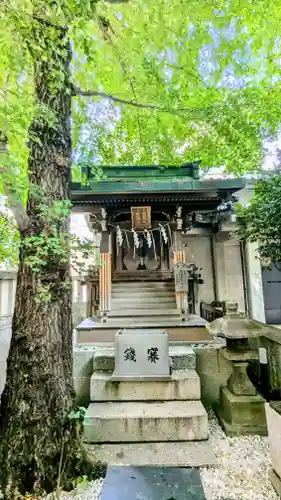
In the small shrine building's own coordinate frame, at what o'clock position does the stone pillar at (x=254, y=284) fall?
The stone pillar is roughly at 8 o'clock from the small shrine building.

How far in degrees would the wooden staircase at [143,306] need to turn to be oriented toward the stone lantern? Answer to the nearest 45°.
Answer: approximately 45° to its left

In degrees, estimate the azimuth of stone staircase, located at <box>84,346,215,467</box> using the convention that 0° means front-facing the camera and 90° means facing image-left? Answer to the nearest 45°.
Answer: approximately 0°

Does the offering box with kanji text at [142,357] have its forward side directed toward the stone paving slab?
yes

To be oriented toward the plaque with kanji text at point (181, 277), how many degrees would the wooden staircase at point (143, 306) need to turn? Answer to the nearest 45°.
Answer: approximately 90° to its left

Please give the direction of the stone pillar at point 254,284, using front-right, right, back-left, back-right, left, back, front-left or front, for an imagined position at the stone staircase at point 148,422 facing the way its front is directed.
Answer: back-left

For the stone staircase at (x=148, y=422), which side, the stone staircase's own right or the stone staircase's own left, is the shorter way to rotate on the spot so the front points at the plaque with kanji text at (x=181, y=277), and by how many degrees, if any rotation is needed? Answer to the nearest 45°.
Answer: approximately 180°

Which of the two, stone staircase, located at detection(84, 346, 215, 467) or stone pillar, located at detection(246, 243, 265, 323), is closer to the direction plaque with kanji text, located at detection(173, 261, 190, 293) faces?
the stone staircase

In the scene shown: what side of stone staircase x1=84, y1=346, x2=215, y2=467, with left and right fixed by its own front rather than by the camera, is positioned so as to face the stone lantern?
left
